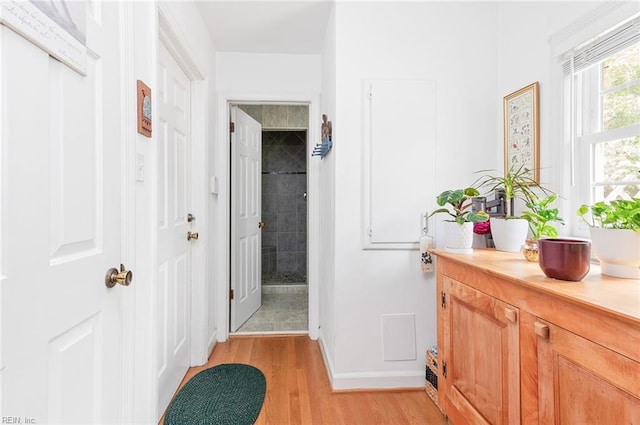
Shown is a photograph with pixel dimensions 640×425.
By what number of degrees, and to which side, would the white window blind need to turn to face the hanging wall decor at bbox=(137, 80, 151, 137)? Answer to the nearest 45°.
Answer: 0° — it already faces it

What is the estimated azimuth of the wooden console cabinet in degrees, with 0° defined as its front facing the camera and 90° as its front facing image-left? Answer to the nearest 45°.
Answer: approximately 45°

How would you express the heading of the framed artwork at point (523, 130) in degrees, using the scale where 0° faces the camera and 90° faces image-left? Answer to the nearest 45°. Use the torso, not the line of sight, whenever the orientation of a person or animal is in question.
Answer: approximately 45°

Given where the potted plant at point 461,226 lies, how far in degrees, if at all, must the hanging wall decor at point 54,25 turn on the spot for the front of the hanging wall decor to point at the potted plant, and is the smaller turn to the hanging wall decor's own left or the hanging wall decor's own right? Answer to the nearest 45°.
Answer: approximately 45° to the hanging wall decor's own left

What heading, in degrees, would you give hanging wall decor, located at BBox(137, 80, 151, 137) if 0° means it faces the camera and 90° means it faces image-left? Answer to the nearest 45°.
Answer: approximately 315°
